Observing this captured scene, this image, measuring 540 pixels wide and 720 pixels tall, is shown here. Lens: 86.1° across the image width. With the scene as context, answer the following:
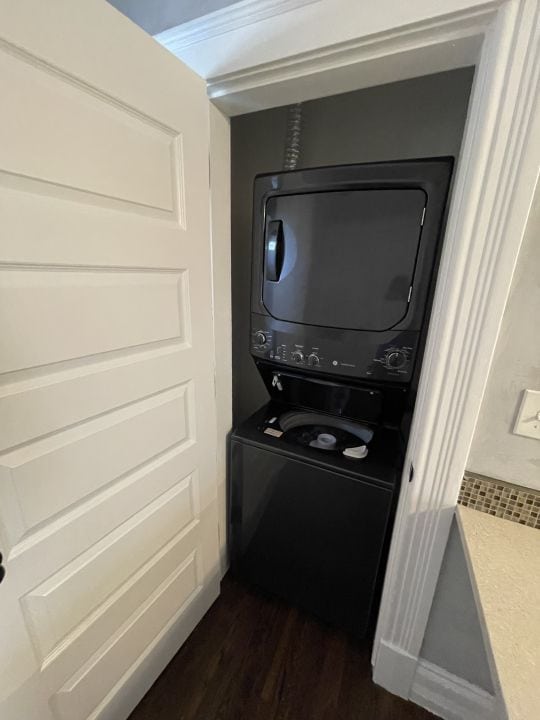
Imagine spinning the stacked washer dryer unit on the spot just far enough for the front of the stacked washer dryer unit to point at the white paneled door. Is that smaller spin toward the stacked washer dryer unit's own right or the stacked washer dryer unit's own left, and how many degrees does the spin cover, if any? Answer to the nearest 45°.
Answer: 0° — it already faces it

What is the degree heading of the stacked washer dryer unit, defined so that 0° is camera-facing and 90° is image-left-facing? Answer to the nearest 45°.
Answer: approximately 45°
